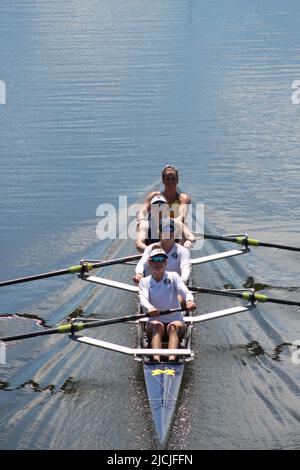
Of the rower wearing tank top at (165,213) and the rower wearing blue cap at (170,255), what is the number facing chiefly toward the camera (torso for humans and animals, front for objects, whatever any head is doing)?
2

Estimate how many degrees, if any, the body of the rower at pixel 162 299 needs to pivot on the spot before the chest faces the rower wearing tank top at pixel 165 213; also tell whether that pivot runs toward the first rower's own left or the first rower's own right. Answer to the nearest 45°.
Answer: approximately 180°

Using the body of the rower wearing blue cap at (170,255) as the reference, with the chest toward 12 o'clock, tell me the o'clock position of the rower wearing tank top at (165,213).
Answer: The rower wearing tank top is roughly at 6 o'clock from the rower wearing blue cap.

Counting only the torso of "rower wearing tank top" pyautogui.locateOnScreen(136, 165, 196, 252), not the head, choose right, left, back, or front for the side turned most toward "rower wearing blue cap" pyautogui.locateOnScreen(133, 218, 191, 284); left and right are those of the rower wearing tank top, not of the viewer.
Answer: front

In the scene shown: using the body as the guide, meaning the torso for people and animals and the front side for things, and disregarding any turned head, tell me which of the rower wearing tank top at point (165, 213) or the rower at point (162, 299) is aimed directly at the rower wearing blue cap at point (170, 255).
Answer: the rower wearing tank top

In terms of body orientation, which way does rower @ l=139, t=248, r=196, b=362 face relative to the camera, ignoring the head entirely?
toward the camera

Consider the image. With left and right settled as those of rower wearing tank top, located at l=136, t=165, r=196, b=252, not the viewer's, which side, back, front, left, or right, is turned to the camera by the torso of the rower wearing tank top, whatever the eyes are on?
front

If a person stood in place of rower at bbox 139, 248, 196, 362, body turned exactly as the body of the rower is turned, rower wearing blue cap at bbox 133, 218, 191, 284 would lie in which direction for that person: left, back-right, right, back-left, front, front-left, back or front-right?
back

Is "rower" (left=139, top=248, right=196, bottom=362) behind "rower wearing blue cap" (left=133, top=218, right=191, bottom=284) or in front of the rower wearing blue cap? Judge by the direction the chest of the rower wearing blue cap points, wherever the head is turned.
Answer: in front

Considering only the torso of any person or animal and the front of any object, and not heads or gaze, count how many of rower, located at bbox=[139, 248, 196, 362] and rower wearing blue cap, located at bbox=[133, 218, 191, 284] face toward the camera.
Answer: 2

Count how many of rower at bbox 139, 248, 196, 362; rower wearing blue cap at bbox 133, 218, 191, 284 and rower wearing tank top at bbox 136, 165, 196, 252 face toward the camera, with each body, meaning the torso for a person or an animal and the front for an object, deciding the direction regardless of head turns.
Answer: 3
